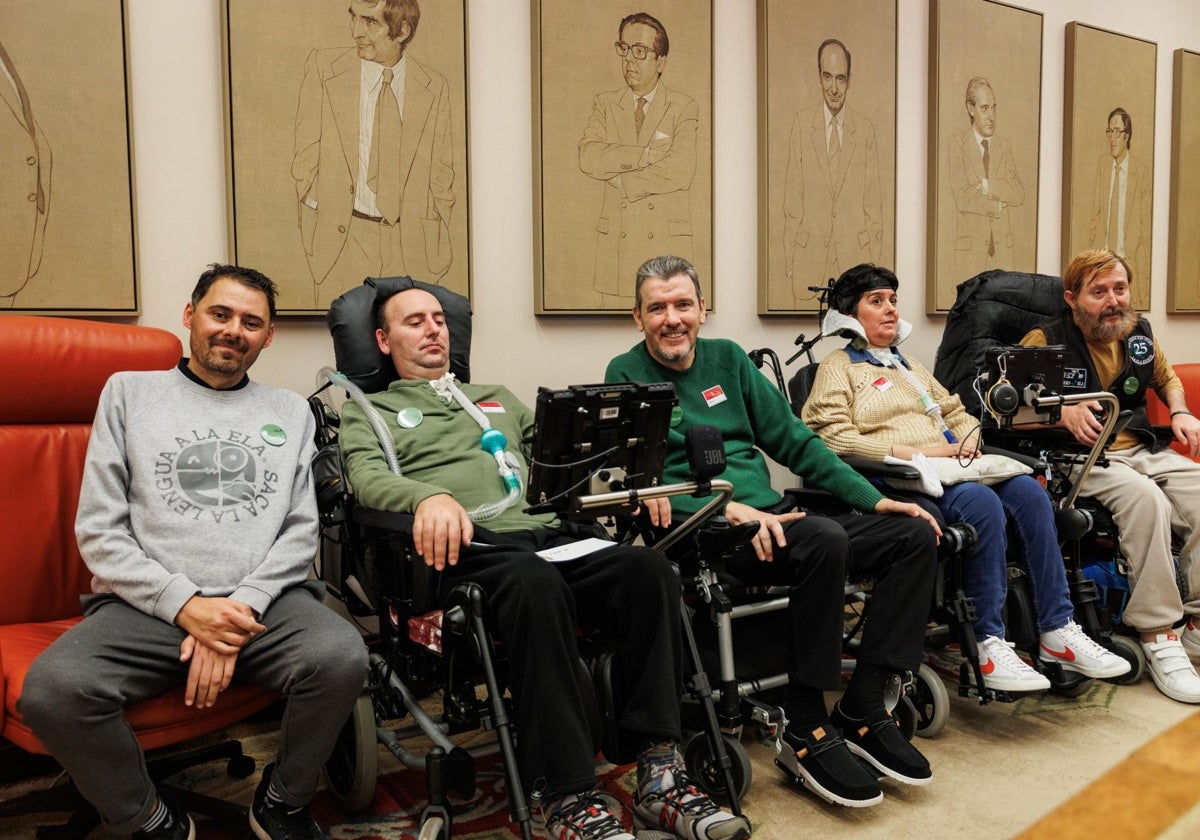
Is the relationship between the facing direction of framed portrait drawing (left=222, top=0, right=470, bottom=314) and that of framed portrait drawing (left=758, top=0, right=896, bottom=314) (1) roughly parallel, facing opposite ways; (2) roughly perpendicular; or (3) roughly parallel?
roughly parallel

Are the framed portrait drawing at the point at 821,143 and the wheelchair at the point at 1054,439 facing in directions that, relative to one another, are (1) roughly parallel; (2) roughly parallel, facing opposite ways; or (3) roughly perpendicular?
roughly parallel

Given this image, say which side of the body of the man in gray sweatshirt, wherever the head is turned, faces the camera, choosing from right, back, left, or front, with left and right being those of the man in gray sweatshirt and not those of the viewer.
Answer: front

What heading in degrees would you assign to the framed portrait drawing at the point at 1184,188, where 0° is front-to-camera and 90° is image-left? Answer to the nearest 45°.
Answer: approximately 315°

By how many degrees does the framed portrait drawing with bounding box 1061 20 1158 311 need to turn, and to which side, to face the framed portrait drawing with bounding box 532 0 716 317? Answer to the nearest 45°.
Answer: approximately 90° to its right

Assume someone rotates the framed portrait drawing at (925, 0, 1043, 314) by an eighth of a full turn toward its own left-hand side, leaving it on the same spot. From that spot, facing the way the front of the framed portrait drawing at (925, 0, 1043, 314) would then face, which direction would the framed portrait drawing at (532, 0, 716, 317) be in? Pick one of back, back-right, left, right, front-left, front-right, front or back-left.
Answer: back-right

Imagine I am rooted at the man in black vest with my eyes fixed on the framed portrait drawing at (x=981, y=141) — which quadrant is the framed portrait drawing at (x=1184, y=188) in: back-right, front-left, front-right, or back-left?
front-right

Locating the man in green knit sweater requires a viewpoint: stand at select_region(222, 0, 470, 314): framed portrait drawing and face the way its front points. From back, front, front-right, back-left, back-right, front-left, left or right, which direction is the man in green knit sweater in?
front-left

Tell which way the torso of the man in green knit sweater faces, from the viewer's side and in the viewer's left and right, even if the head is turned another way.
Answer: facing the viewer and to the right of the viewer

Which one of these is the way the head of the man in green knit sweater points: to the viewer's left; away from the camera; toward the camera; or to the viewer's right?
toward the camera

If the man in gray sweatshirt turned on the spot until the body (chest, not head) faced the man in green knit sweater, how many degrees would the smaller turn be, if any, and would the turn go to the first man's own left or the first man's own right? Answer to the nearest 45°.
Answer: approximately 90° to the first man's own left
